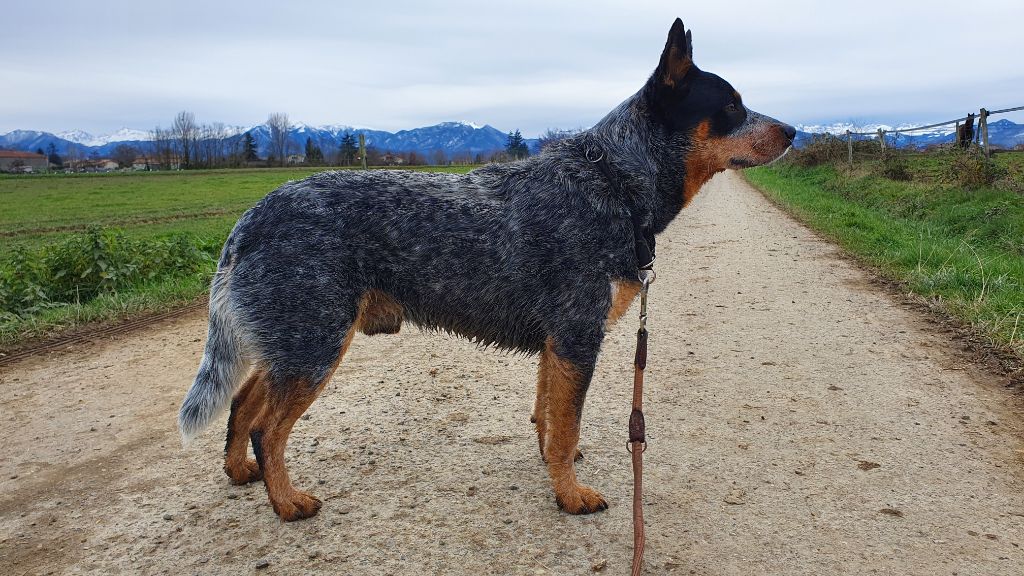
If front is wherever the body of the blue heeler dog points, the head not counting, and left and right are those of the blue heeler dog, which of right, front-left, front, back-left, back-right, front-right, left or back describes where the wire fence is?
front-left

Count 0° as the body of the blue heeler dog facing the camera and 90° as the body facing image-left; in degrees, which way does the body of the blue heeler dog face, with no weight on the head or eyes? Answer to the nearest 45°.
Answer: approximately 270°
